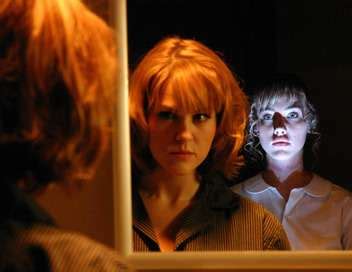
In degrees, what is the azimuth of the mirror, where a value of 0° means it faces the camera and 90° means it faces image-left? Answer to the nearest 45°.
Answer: approximately 0°
